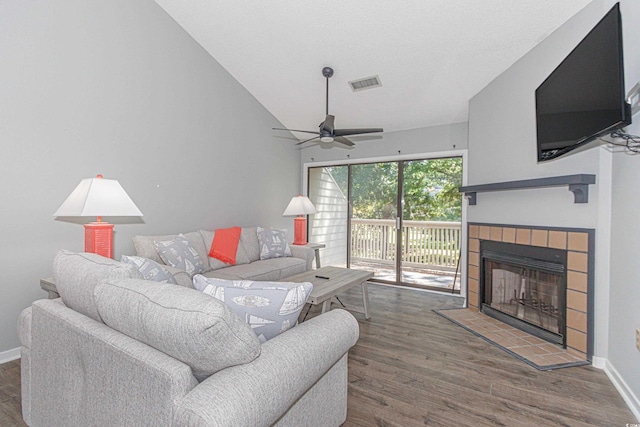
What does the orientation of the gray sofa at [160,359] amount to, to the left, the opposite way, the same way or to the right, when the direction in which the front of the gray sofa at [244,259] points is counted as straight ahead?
to the left

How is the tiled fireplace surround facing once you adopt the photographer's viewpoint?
facing the viewer and to the left of the viewer

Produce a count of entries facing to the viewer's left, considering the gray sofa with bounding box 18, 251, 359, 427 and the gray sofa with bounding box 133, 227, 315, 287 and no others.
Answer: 0

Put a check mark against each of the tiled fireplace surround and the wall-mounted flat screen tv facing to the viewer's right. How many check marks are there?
0

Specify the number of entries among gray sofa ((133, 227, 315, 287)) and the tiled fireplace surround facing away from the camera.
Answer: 0

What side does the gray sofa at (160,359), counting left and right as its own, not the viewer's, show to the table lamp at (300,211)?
front

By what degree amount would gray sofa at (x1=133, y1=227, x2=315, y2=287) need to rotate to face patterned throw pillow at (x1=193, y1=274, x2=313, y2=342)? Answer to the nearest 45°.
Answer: approximately 45° to its right

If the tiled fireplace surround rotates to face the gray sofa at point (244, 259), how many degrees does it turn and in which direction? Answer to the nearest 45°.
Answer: approximately 45° to its right

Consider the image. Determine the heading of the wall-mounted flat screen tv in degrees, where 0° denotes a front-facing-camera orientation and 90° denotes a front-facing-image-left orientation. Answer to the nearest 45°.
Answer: approximately 45°

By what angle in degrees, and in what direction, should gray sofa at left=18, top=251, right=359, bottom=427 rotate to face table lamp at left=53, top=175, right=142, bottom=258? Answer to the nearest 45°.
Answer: approximately 45° to its left

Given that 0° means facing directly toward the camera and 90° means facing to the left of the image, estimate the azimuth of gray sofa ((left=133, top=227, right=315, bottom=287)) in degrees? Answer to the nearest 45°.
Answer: approximately 315°

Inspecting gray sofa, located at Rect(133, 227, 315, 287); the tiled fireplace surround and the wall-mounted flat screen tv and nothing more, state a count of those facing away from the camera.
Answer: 0

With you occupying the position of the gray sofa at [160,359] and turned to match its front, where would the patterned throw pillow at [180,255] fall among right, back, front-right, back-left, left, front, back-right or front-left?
front-left

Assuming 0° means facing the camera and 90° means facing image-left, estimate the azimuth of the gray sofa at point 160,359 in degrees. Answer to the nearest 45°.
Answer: approximately 225°
